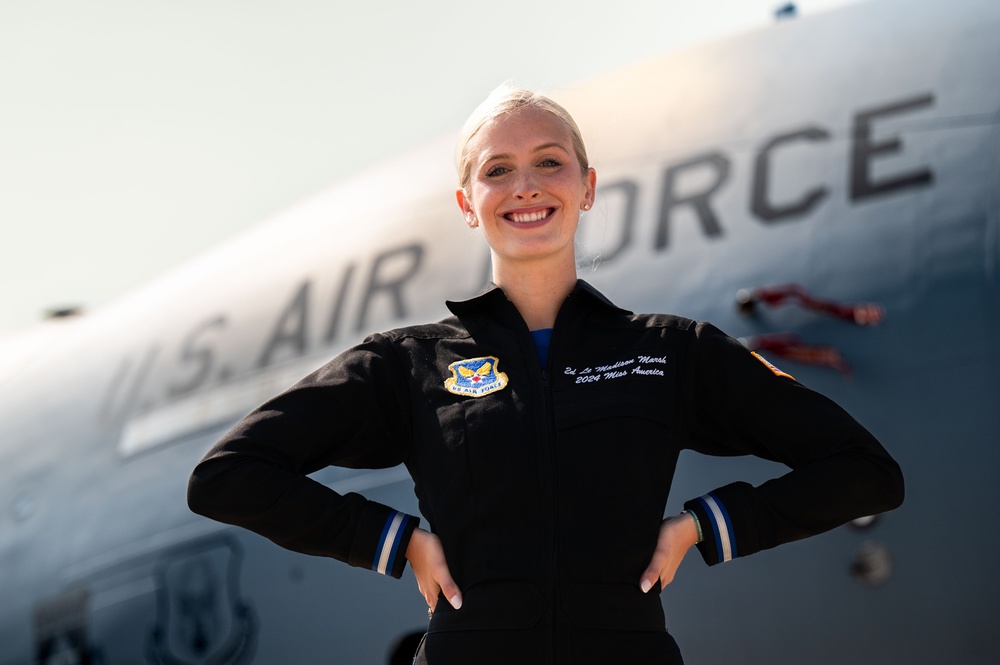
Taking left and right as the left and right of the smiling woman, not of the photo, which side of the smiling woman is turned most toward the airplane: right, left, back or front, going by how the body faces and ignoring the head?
back

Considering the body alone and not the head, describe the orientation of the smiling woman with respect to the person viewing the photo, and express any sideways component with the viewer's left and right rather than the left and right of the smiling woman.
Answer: facing the viewer
